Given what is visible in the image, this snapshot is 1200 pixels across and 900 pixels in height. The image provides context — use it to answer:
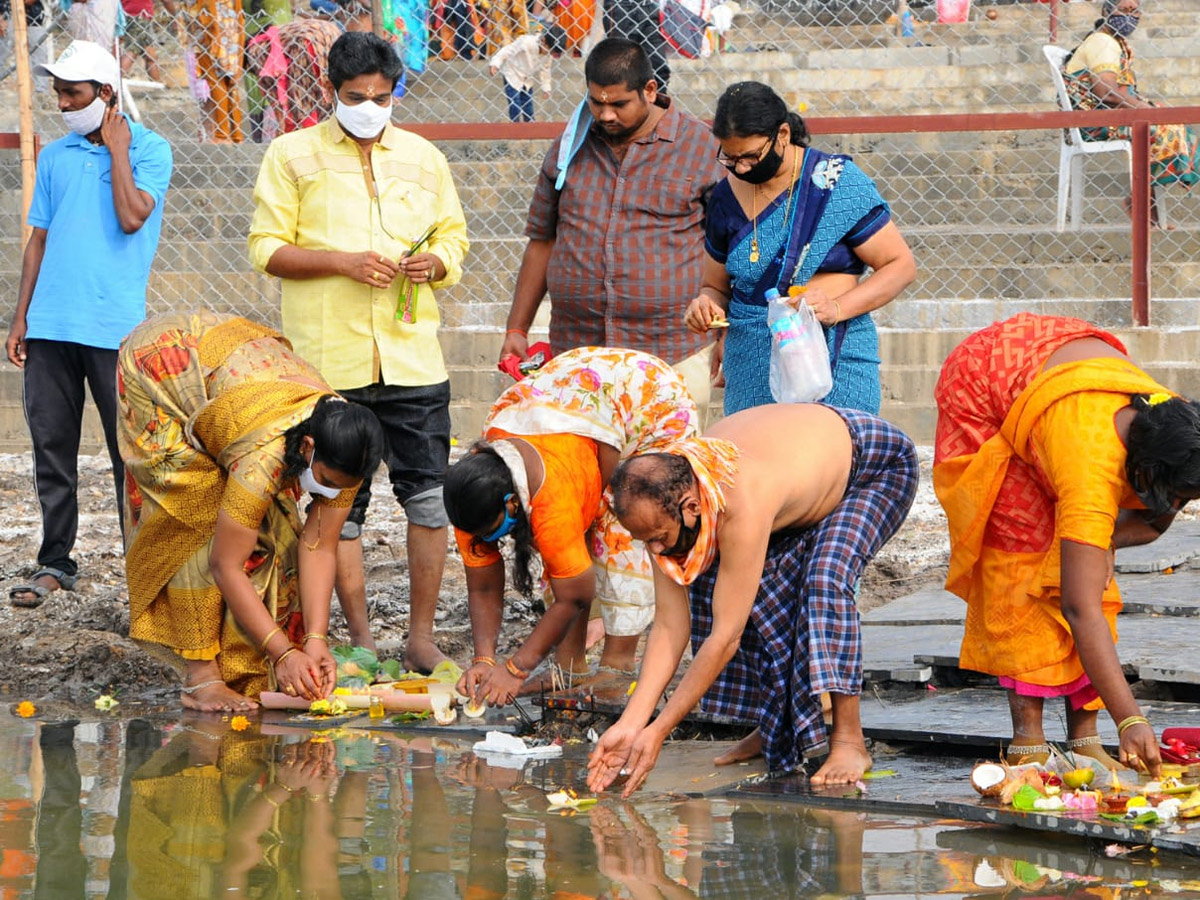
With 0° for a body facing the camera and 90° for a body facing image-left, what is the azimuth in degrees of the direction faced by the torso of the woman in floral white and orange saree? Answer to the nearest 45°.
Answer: approximately 45°

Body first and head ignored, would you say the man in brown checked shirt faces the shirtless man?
yes

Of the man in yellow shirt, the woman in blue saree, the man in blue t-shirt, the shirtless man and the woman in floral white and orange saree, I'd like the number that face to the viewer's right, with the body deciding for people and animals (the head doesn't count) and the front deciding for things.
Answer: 0

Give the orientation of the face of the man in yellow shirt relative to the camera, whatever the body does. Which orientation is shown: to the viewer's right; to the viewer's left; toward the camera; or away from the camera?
toward the camera

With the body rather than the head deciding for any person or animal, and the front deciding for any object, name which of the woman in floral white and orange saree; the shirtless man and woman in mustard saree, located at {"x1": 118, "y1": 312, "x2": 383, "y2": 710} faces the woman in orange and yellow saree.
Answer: the woman in mustard saree

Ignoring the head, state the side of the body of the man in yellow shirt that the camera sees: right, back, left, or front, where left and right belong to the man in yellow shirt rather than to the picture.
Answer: front

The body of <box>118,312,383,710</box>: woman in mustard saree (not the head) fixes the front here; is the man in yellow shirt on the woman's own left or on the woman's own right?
on the woman's own left

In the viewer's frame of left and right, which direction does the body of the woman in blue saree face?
facing the viewer and to the left of the viewer

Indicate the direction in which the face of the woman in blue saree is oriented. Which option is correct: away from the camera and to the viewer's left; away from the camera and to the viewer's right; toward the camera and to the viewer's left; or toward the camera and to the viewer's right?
toward the camera and to the viewer's left

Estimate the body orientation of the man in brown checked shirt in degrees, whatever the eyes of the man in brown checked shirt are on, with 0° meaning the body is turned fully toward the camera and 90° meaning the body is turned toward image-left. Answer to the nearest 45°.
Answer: approximately 0°

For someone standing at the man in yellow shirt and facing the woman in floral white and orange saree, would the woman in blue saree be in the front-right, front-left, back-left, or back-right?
front-left

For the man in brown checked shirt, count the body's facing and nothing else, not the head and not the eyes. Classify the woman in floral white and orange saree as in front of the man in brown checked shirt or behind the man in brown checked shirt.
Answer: in front

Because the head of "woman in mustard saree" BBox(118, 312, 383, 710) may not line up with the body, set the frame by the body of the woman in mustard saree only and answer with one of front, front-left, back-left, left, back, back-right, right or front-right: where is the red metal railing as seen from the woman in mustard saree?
left
